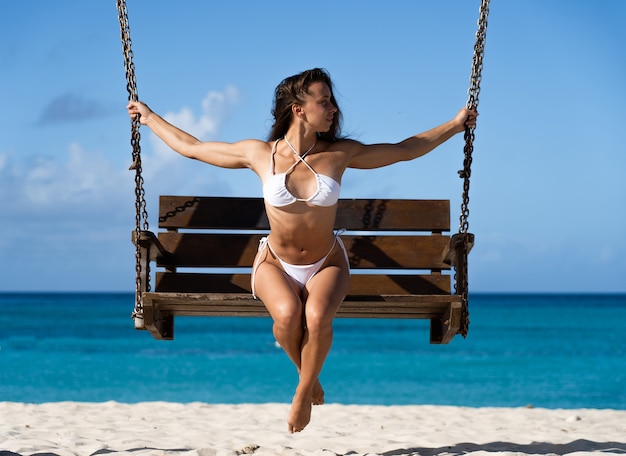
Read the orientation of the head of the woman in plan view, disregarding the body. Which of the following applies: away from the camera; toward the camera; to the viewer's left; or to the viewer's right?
to the viewer's right

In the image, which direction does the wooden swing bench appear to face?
toward the camera

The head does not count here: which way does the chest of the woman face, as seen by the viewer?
toward the camera
